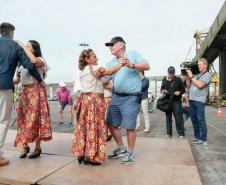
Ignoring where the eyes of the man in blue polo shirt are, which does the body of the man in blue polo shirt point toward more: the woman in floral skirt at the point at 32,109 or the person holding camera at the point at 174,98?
the woman in floral skirt

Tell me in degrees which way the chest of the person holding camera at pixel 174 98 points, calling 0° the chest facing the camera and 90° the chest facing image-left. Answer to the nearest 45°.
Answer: approximately 0°

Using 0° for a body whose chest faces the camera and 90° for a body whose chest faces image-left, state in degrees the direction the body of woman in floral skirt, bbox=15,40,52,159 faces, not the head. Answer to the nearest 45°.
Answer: approximately 45°

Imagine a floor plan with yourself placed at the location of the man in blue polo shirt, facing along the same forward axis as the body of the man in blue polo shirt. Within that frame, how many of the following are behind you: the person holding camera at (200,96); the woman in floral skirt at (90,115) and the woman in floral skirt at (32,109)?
1

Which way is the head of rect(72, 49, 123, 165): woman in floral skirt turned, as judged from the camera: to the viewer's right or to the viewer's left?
to the viewer's right

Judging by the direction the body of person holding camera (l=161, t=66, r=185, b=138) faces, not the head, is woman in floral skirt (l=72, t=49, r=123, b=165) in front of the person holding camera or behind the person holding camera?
in front

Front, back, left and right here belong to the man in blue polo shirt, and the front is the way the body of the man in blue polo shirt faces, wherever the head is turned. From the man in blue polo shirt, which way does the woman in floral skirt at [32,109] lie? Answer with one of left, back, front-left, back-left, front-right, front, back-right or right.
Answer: front-right

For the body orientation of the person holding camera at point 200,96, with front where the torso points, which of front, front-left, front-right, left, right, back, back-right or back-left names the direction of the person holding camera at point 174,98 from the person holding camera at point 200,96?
right

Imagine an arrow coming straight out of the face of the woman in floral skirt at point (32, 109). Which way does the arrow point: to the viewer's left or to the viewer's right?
to the viewer's left

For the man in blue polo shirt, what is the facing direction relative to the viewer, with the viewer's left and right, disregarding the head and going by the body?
facing the viewer and to the left of the viewer
